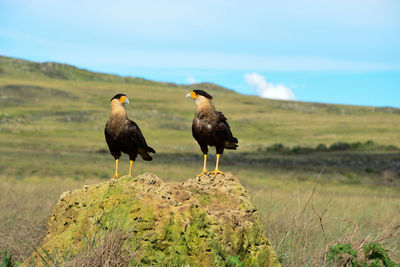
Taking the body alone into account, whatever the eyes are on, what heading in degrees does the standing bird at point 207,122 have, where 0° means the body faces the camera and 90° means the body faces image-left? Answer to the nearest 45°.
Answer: approximately 45°

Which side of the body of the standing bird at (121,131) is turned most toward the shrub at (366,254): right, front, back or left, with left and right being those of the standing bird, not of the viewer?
left

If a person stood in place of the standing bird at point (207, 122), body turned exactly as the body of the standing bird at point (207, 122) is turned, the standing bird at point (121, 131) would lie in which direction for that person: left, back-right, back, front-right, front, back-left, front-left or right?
front-right

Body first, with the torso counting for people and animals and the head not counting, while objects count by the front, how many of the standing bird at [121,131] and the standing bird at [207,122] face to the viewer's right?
0

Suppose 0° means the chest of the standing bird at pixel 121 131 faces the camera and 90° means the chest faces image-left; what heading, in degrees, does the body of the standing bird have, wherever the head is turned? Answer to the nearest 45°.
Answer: approximately 45°

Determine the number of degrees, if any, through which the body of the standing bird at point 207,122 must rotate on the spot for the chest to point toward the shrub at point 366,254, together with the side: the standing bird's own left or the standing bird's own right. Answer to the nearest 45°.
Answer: approximately 135° to the standing bird's own left

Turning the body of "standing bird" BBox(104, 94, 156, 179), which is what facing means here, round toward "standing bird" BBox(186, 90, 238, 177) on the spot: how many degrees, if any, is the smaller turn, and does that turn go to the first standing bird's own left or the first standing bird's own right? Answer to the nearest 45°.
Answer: approximately 135° to the first standing bird's own left
